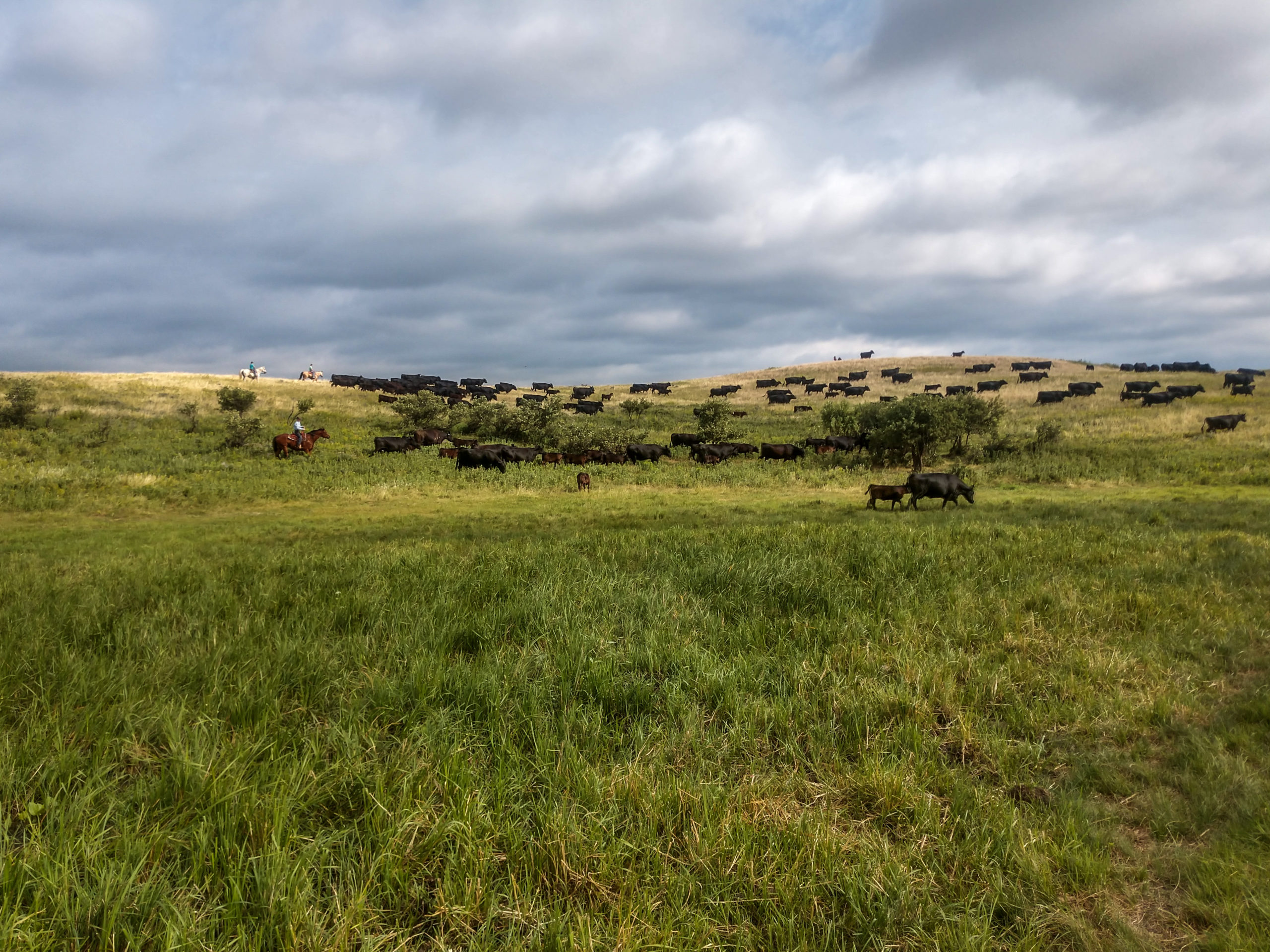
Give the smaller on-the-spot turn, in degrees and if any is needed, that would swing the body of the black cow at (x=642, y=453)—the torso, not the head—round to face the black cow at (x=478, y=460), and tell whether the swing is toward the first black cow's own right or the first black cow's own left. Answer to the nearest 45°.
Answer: approximately 135° to the first black cow's own right

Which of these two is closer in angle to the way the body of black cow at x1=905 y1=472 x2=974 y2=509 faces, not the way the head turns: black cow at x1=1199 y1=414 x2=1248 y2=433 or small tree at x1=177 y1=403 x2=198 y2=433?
the black cow

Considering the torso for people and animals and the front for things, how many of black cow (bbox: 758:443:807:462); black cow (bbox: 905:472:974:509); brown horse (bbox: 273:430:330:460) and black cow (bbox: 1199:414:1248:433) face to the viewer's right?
4

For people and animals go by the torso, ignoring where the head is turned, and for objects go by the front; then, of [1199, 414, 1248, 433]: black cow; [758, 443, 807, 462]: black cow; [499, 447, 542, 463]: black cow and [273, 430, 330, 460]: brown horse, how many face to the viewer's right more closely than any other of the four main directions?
4

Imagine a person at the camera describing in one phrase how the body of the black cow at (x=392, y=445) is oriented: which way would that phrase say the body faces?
to the viewer's right

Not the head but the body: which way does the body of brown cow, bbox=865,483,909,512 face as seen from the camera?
to the viewer's right

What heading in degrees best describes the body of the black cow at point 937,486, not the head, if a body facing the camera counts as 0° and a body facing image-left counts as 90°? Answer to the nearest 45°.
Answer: approximately 270°

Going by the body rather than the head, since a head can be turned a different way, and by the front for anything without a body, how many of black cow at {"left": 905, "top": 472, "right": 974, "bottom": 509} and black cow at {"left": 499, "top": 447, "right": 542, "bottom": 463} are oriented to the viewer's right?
2

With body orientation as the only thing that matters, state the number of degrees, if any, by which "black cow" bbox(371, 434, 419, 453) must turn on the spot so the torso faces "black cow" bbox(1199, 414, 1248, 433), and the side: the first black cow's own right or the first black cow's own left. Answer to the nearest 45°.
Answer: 0° — it already faces it

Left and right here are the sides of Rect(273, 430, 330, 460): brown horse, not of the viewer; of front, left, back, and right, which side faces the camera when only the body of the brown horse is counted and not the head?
right

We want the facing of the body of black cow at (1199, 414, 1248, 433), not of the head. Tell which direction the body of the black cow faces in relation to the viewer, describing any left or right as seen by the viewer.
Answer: facing to the right of the viewer

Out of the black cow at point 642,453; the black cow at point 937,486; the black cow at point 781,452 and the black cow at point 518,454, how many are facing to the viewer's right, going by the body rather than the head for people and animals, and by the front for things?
4

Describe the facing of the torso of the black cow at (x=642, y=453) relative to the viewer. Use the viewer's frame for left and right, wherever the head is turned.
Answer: facing to the right of the viewer

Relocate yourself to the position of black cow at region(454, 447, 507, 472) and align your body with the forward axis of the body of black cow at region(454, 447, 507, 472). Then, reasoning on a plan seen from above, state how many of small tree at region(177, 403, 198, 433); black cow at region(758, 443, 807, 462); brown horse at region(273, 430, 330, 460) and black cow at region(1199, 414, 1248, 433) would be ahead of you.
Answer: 2
